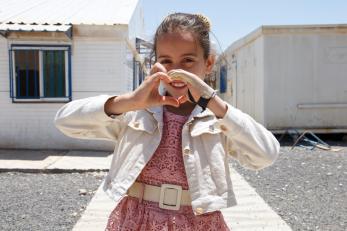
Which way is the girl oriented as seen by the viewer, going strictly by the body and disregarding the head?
toward the camera

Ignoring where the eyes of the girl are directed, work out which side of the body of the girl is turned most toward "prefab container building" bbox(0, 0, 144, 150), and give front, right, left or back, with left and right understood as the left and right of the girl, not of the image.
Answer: back

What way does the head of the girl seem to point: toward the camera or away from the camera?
toward the camera

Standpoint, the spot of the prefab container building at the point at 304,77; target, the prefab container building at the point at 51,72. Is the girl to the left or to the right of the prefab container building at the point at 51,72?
left

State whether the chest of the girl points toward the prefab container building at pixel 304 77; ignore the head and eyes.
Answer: no
